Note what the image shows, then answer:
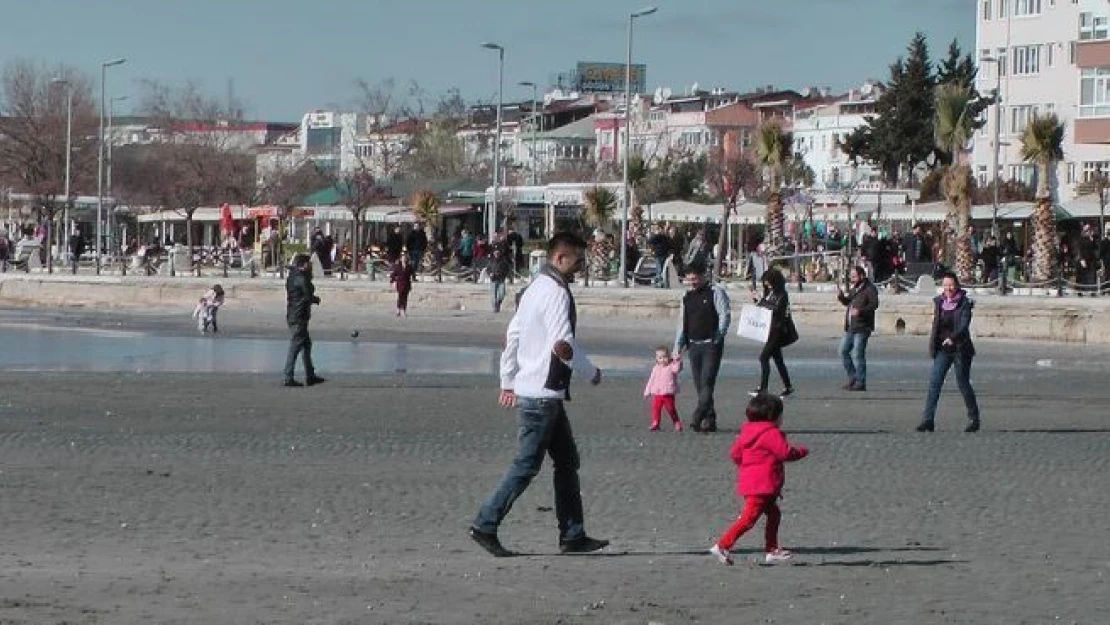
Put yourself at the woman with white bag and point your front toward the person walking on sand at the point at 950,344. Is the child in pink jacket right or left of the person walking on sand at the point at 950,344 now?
right

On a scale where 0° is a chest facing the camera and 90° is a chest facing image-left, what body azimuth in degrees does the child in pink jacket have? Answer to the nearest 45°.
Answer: approximately 0°

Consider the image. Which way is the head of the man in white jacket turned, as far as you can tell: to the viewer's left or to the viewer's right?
to the viewer's right

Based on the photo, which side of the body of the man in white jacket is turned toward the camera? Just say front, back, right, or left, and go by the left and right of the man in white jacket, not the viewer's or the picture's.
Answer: right

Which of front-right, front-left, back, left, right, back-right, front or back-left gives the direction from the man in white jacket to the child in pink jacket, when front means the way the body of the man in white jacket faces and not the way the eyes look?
left

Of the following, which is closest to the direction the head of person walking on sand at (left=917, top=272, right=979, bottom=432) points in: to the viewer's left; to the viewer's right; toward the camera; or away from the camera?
toward the camera

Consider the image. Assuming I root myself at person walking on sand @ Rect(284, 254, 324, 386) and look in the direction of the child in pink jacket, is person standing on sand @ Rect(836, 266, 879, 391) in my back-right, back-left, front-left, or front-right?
front-left

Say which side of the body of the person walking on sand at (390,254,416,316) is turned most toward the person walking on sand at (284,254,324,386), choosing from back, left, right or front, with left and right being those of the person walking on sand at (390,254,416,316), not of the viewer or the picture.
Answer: front

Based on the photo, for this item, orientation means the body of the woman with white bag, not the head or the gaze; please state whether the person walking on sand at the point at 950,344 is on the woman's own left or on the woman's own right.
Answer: on the woman's own left

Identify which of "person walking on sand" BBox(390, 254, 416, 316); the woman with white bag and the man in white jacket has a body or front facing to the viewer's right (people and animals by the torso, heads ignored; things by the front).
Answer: the man in white jacket

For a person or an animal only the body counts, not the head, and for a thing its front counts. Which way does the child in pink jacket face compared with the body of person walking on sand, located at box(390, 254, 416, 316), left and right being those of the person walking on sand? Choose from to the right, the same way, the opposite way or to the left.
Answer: the same way

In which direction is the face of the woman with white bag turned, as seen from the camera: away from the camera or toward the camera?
toward the camera
